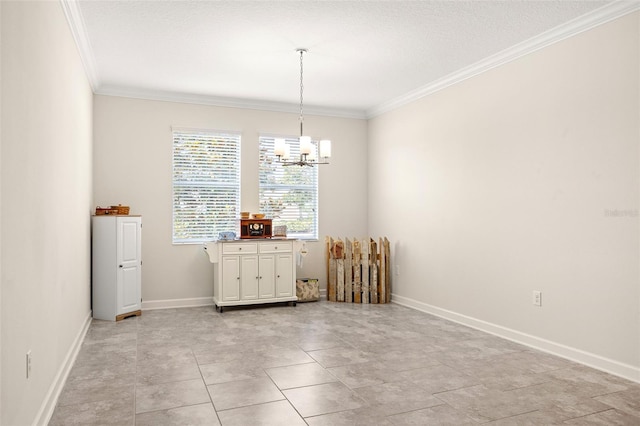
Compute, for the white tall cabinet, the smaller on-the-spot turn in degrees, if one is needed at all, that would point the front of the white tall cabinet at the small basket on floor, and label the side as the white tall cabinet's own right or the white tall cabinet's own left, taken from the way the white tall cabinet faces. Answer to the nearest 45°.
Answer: approximately 45° to the white tall cabinet's own left

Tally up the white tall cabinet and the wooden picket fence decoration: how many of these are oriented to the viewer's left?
0

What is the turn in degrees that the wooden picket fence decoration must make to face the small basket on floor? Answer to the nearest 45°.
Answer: approximately 90° to its right

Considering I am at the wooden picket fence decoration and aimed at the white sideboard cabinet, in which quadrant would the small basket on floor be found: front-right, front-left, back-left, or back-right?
front-right

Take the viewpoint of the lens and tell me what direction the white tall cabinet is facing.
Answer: facing the viewer and to the right of the viewer

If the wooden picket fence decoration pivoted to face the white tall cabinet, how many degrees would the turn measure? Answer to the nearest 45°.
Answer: approximately 45° to its right

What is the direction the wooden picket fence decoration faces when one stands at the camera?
facing the viewer

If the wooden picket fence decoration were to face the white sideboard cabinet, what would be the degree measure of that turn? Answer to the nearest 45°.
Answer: approximately 90° to its right

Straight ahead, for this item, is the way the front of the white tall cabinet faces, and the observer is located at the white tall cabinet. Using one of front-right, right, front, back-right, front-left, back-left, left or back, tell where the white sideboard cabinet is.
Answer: front-left
